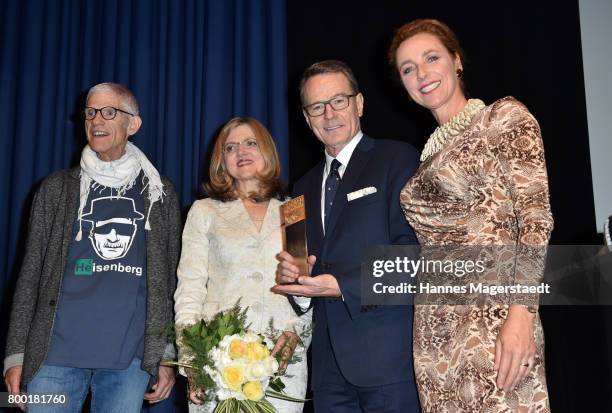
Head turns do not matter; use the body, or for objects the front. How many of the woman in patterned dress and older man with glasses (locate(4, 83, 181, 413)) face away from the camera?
0

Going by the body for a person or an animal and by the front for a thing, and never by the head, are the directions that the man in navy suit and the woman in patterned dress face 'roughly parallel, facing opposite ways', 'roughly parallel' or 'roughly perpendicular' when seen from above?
roughly parallel

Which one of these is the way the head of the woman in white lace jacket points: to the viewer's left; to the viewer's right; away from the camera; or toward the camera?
toward the camera

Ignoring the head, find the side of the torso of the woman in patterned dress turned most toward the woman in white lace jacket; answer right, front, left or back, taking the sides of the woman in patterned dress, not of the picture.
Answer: right

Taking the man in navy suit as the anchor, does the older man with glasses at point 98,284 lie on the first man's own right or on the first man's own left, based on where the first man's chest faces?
on the first man's own right

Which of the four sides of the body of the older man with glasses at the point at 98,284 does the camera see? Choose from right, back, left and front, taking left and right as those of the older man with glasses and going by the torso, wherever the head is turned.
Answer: front

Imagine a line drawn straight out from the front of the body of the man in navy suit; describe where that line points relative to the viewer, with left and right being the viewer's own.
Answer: facing the viewer and to the left of the viewer

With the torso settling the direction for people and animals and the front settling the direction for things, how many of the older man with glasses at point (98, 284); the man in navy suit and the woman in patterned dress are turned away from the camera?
0

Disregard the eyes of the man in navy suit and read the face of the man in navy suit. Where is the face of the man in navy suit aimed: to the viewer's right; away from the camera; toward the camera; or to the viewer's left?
toward the camera

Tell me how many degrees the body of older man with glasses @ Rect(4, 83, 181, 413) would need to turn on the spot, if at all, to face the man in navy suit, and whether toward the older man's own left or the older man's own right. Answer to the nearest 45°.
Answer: approximately 45° to the older man's own left

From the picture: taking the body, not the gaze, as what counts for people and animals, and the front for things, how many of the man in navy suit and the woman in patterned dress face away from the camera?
0

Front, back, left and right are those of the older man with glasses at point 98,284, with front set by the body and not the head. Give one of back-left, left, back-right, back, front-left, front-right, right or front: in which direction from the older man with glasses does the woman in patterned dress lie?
front-left
